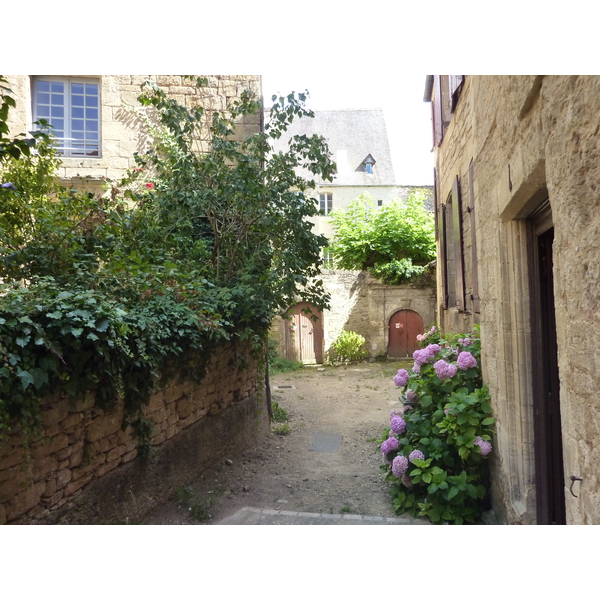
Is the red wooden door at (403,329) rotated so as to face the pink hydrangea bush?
yes

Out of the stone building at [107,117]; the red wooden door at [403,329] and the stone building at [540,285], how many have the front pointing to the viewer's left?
1

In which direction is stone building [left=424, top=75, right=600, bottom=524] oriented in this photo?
to the viewer's left

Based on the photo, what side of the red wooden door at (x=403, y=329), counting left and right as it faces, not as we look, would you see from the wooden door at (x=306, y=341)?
right

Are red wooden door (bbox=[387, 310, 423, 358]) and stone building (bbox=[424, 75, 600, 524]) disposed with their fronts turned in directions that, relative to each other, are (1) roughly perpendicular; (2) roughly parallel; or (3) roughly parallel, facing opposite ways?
roughly perpendicular

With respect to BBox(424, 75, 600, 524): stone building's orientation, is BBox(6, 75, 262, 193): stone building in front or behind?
in front

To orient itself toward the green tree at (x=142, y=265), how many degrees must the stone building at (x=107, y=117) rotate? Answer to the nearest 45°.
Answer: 0° — it already faces it

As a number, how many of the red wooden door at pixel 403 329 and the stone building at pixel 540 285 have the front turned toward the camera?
1

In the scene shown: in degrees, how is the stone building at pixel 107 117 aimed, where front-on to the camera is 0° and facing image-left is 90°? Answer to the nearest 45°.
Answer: approximately 0°

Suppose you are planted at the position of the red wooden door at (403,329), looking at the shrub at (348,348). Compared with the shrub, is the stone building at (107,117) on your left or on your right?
left

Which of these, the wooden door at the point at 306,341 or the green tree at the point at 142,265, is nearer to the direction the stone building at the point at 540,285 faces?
the green tree

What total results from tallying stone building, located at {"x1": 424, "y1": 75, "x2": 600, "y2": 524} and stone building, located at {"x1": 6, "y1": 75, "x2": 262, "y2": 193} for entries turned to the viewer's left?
1
